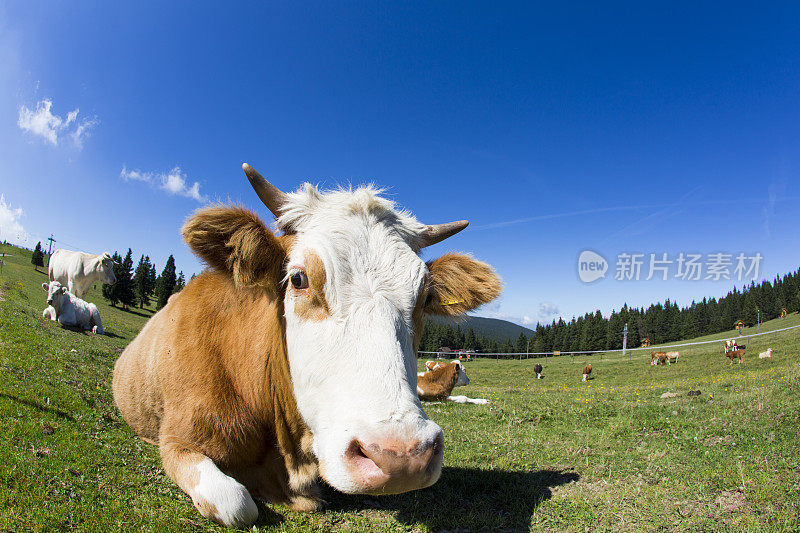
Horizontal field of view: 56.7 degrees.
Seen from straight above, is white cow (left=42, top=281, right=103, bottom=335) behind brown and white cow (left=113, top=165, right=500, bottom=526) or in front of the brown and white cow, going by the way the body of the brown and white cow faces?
behind

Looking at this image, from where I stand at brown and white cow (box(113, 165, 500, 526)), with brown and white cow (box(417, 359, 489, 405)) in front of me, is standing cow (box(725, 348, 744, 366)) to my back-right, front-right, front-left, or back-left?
front-right

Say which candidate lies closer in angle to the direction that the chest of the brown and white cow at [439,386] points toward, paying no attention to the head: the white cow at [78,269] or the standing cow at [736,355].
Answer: the standing cow

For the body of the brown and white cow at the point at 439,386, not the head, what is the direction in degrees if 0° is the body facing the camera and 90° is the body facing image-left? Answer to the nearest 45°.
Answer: approximately 270°

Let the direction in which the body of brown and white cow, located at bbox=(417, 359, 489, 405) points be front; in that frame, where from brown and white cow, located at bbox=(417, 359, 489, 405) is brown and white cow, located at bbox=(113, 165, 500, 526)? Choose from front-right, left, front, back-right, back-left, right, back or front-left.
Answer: right

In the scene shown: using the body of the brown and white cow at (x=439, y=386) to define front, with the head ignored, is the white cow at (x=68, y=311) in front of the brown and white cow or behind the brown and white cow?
behind

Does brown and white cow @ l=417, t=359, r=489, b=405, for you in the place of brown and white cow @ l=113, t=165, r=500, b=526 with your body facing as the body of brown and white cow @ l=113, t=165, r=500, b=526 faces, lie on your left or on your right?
on your left

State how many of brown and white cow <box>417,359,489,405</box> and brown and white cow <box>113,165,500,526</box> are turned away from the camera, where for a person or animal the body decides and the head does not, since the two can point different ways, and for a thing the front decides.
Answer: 0

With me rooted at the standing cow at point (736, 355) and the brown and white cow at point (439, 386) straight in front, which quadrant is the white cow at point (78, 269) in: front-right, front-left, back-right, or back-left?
front-right
